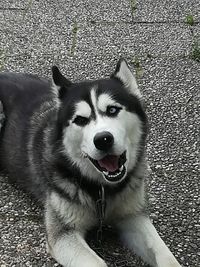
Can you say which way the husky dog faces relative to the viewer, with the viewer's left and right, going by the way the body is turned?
facing the viewer and to the right of the viewer
